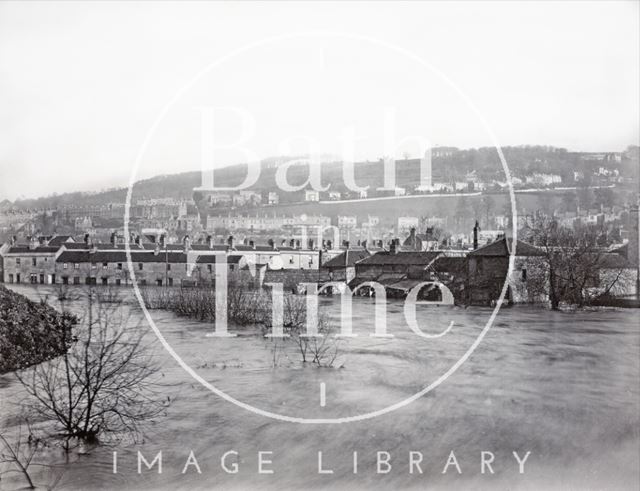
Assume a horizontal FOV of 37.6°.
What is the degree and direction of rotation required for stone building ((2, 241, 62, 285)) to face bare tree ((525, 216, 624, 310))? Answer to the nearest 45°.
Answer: approximately 90° to its left

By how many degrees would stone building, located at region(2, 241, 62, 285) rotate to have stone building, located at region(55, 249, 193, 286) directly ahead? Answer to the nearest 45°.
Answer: approximately 90° to its left

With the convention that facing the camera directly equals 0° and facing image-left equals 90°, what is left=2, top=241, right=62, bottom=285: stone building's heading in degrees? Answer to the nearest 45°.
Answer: approximately 0°

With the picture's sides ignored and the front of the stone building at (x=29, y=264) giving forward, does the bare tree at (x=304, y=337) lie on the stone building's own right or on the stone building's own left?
on the stone building's own left

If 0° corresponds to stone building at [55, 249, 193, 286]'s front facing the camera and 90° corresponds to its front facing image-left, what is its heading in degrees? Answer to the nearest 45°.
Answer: approximately 0°

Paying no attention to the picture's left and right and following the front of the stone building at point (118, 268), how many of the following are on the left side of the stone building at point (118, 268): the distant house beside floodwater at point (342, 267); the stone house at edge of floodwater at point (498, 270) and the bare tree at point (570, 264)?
3

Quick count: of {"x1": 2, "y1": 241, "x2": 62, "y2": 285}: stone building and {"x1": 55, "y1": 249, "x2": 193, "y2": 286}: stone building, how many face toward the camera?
2
